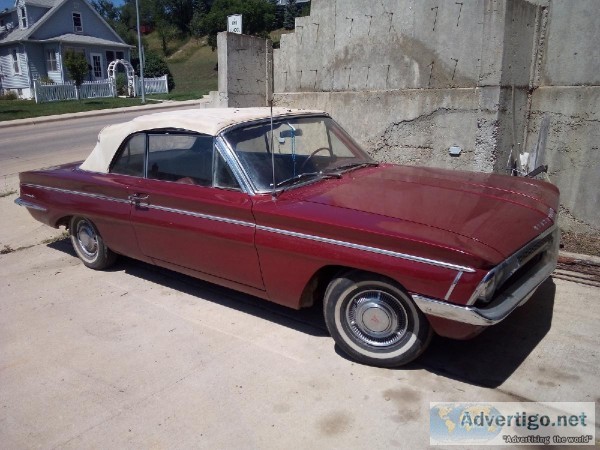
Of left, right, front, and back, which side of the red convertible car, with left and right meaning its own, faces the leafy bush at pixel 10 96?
back

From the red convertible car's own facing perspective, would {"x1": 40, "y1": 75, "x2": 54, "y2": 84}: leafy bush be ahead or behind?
behind

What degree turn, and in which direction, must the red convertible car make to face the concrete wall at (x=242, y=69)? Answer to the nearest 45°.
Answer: approximately 135° to its left

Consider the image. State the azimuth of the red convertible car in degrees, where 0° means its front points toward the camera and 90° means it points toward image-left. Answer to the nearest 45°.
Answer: approximately 315°

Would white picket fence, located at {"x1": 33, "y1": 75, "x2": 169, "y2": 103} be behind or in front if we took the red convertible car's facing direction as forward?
behind

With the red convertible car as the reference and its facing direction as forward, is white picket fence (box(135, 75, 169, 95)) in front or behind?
behind
